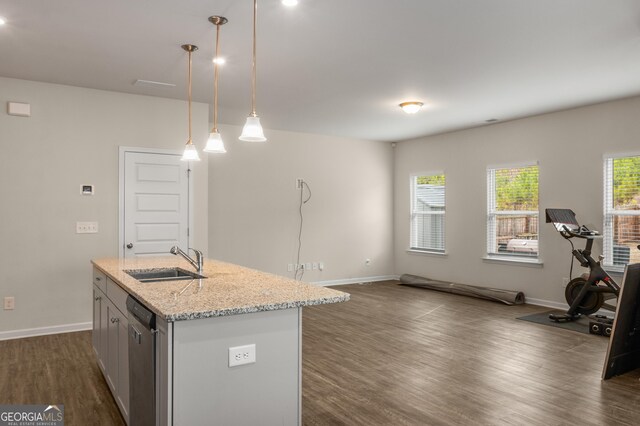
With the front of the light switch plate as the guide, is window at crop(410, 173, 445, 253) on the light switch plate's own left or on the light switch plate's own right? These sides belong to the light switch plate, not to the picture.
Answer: on the light switch plate's own left

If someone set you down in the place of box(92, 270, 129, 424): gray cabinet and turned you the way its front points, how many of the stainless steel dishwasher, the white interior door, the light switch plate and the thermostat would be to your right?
3

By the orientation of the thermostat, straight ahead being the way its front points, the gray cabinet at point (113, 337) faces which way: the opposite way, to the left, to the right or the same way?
to the right

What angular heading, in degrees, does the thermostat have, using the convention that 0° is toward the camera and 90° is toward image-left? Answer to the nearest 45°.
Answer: approximately 0°

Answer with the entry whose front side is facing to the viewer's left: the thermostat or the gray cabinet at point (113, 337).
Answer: the gray cabinet

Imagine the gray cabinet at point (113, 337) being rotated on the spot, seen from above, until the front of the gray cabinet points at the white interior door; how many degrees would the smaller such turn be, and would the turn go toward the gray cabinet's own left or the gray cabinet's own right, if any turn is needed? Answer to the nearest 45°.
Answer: approximately 90° to the gray cabinet's own right

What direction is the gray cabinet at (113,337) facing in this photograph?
to the viewer's left

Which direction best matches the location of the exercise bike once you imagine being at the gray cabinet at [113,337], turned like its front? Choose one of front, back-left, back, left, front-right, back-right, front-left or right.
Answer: back

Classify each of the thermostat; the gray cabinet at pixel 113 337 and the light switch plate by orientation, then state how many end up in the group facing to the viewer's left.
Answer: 1

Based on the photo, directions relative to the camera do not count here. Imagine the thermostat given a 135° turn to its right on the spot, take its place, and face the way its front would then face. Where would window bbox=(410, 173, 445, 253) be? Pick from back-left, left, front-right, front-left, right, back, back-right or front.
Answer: back-right
